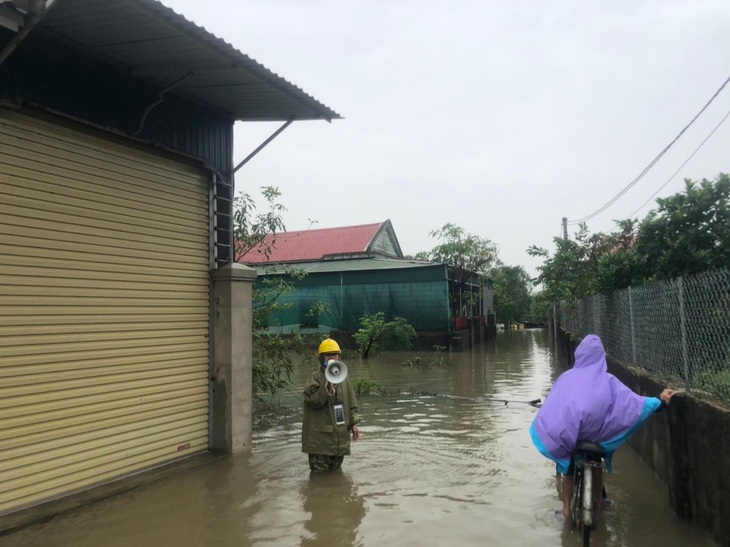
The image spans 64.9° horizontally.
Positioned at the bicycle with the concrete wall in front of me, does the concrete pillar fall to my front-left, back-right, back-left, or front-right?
back-left

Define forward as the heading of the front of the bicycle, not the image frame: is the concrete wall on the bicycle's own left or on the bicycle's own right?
on the bicycle's own right

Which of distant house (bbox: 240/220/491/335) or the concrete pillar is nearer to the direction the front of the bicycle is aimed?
the distant house

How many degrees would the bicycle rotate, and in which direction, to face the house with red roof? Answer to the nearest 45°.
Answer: approximately 45° to its left

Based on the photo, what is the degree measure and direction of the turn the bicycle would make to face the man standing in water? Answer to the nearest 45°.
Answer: approximately 45° to its left

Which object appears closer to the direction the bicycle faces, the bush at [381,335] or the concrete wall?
the bush

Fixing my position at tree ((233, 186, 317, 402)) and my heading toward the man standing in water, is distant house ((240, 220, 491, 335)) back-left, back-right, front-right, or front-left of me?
back-left

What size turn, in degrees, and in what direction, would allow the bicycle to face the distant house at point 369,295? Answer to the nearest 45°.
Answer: approximately 45° to its left

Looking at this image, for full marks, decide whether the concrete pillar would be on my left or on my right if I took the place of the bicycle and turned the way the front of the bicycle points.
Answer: on my left

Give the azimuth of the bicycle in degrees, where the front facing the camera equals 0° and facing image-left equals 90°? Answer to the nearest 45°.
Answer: approximately 180°

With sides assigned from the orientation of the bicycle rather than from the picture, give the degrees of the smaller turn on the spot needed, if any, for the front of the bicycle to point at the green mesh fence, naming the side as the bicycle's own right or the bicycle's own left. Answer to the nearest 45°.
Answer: approximately 45° to the bicycle's own left

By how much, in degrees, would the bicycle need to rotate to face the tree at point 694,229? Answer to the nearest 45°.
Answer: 0° — it already faces it
